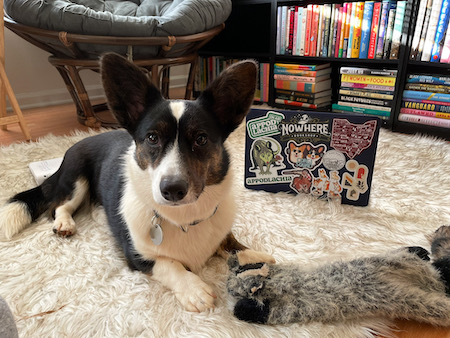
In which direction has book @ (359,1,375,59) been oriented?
to the viewer's right

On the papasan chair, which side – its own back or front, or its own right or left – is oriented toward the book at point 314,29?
left

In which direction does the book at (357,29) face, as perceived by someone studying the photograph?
facing to the right of the viewer

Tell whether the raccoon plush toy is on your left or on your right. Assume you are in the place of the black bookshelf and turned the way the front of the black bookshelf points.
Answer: on your left

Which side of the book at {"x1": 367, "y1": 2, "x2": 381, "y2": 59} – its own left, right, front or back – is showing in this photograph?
right

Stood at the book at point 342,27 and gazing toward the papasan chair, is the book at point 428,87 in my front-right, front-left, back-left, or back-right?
back-left

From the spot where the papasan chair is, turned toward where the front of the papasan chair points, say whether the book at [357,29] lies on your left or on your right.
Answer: on your left

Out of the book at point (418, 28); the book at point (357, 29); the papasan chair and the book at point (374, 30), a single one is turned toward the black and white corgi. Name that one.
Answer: the papasan chair
